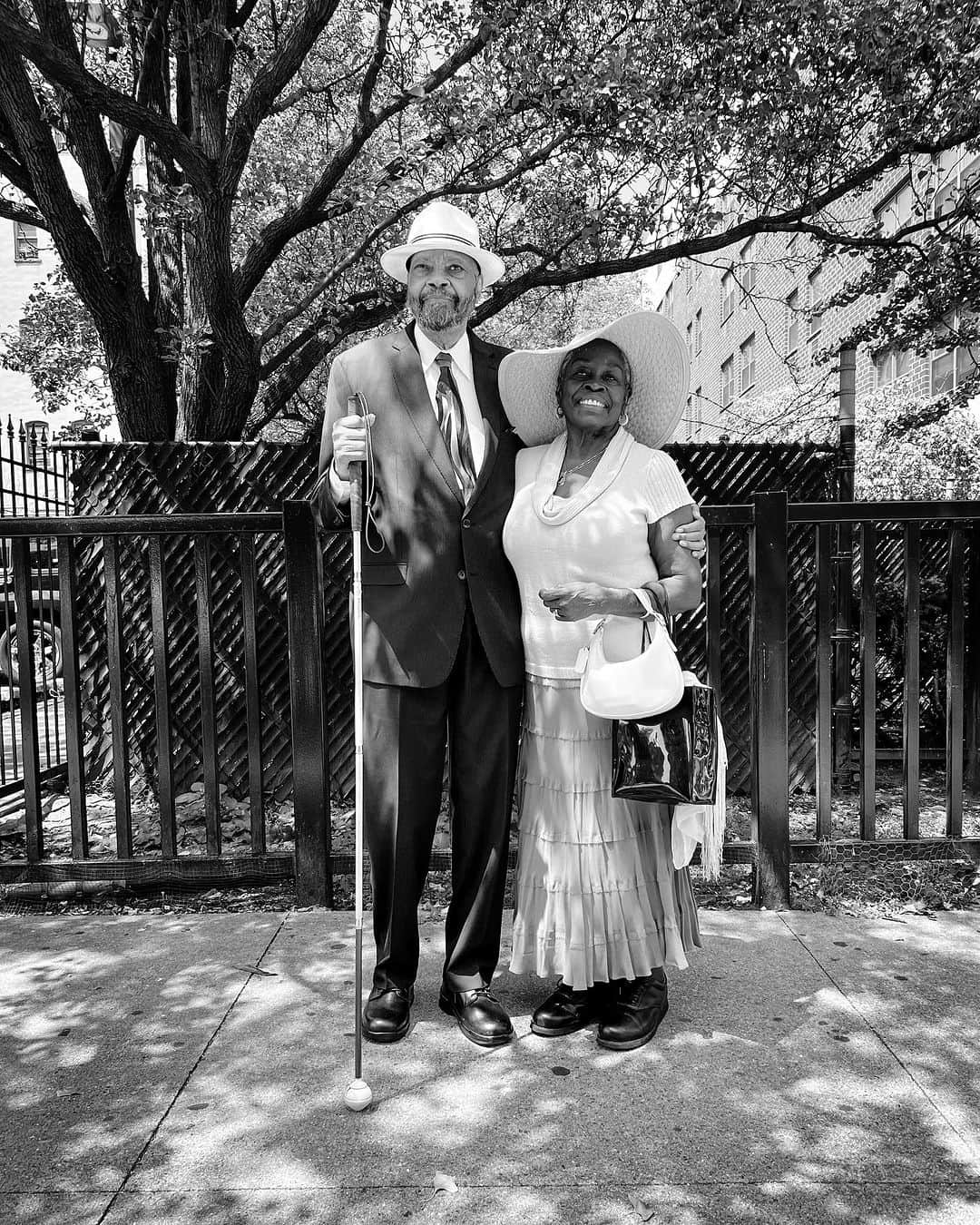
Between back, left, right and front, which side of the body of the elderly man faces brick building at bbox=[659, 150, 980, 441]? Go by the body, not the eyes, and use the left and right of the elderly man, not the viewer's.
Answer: back

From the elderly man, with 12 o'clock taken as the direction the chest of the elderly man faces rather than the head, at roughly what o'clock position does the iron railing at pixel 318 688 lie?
The iron railing is roughly at 5 o'clock from the elderly man.

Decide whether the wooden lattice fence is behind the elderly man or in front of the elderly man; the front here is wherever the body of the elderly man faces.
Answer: behind

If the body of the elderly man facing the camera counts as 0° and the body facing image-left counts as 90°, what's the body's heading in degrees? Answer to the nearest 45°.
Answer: approximately 0°
